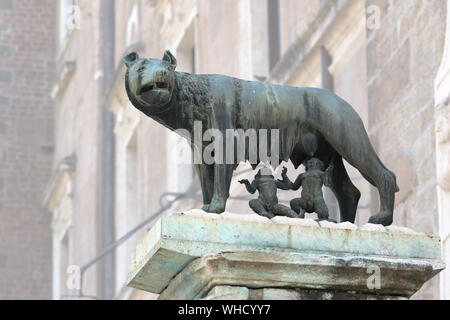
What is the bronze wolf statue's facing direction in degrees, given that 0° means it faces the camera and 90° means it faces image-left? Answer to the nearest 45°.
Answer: approximately 90°
